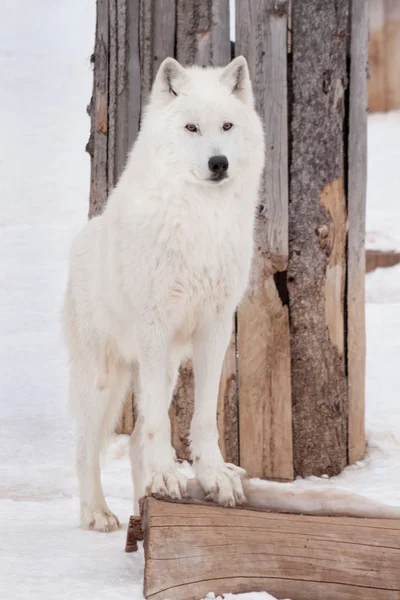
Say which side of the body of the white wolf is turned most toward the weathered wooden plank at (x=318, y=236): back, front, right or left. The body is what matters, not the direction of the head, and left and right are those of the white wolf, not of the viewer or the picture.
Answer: left

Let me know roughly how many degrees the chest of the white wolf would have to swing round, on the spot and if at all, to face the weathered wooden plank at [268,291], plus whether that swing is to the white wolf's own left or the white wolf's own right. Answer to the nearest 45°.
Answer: approximately 135° to the white wolf's own left

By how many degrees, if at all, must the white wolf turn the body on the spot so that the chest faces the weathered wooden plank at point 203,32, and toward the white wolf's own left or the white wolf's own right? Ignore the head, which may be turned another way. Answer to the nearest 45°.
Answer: approximately 135° to the white wolf's own left

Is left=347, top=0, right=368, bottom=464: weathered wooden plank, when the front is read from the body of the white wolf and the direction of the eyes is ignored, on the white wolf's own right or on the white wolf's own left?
on the white wolf's own left

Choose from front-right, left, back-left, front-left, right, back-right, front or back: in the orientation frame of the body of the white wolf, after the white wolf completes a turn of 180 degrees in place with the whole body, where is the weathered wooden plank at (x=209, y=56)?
front-right

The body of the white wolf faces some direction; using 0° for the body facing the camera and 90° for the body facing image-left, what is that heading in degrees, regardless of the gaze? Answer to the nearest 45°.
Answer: approximately 315°

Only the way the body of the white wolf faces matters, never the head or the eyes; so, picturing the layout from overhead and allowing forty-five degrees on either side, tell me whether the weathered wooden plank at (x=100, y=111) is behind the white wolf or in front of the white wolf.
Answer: behind
